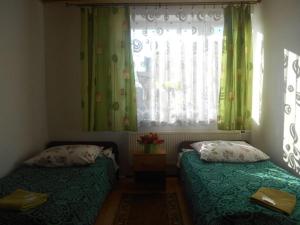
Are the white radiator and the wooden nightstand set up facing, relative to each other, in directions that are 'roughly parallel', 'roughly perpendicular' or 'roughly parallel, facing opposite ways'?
roughly parallel

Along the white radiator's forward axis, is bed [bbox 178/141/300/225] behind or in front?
in front

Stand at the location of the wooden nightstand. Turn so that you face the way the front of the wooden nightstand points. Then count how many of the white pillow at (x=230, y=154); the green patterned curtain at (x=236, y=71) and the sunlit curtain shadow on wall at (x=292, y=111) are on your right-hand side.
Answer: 0

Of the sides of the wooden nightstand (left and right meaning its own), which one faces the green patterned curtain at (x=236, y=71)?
left

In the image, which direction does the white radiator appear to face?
toward the camera

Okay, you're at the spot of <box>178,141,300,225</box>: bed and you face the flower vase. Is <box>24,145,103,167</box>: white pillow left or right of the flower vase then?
left

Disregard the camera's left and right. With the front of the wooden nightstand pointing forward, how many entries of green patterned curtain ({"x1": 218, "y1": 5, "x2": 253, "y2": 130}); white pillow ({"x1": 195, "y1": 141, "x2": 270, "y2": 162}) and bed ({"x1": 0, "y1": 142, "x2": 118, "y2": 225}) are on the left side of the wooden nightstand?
2

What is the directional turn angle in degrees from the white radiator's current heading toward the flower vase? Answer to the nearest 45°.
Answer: approximately 45° to its right

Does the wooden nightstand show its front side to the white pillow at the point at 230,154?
no

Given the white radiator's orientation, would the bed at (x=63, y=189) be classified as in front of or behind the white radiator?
in front

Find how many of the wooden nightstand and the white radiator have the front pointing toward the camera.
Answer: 2

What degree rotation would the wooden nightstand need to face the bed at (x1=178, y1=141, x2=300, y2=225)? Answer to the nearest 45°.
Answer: approximately 45° to its left

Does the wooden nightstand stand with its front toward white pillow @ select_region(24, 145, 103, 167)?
no
